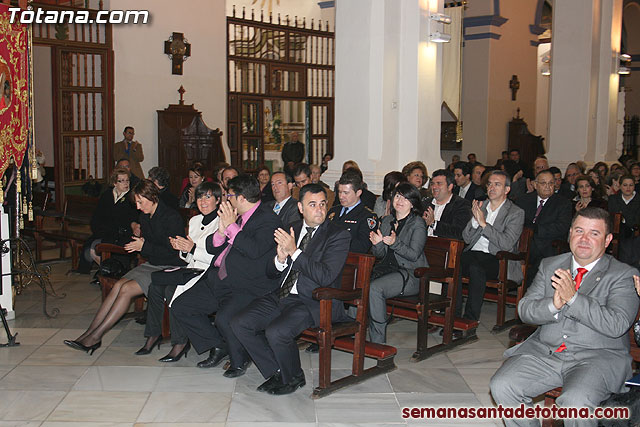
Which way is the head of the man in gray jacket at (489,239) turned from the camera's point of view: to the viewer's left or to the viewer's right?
to the viewer's left

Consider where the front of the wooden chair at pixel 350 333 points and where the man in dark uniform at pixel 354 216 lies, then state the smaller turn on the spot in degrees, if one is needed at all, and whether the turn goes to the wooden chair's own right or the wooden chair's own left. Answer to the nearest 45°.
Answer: approximately 135° to the wooden chair's own right

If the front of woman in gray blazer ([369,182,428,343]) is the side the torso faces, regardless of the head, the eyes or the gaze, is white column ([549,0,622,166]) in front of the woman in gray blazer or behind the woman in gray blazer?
behind

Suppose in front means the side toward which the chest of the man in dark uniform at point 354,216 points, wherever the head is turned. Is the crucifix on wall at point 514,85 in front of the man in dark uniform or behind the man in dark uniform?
behind

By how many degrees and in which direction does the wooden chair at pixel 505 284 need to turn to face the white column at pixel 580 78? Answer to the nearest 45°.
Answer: approximately 135° to its right

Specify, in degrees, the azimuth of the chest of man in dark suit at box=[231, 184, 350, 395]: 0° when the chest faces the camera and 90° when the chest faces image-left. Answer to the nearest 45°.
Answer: approximately 45°

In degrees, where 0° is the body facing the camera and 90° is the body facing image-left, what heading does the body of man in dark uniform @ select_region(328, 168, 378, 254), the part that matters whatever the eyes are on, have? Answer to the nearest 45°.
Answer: approximately 45°

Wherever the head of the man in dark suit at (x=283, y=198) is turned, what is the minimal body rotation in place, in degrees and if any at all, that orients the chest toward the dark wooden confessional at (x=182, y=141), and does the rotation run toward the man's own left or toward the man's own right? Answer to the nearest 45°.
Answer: approximately 135° to the man's own right
